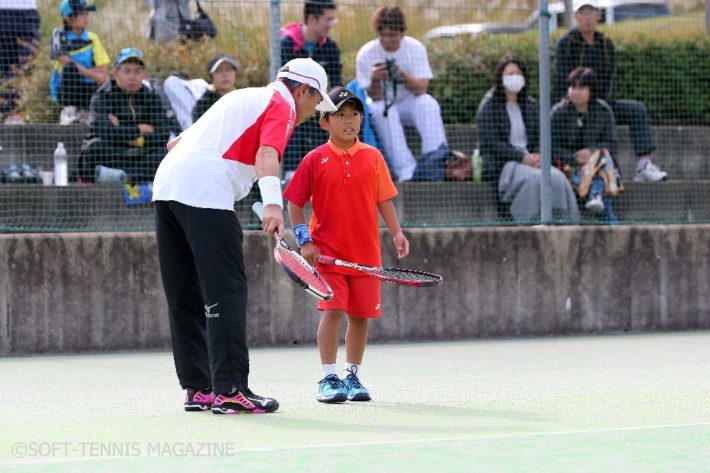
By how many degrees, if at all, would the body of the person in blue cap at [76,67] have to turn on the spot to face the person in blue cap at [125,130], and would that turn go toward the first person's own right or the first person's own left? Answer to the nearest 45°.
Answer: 0° — they already face them

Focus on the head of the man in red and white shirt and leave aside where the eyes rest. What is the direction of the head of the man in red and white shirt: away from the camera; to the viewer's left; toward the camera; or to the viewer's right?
to the viewer's right

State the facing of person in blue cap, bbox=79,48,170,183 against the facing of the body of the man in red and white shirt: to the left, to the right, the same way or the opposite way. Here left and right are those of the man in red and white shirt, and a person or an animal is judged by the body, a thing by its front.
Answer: to the right

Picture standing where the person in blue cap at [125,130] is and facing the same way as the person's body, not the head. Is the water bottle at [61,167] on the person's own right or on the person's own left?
on the person's own right

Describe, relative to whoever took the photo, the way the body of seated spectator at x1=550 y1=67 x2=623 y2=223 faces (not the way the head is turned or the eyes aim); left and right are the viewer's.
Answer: facing the viewer

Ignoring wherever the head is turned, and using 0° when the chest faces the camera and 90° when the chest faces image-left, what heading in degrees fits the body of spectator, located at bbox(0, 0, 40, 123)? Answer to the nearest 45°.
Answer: approximately 0°

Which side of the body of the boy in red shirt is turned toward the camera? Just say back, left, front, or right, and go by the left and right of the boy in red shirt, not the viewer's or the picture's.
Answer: front

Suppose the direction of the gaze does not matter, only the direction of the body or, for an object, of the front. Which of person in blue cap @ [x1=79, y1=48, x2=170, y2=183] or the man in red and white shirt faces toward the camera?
the person in blue cap

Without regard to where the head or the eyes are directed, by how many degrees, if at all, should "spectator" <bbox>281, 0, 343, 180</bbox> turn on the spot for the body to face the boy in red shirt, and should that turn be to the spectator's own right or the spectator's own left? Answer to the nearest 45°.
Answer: approximately 45° to the spectator's own right

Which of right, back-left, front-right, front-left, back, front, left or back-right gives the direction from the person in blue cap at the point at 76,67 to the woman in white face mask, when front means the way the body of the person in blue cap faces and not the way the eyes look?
front-left

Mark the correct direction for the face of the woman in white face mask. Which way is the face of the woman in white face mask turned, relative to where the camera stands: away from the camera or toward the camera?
toward the camera

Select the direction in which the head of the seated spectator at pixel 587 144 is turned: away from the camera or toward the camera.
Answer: toward the camera

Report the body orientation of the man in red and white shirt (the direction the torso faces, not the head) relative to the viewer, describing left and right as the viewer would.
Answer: facing to the right of the viewer

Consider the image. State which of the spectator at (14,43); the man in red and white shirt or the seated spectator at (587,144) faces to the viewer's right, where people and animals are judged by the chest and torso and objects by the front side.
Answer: the man in red and white shirt

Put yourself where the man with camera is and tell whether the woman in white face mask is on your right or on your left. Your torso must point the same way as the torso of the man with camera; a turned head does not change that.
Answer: on your left
